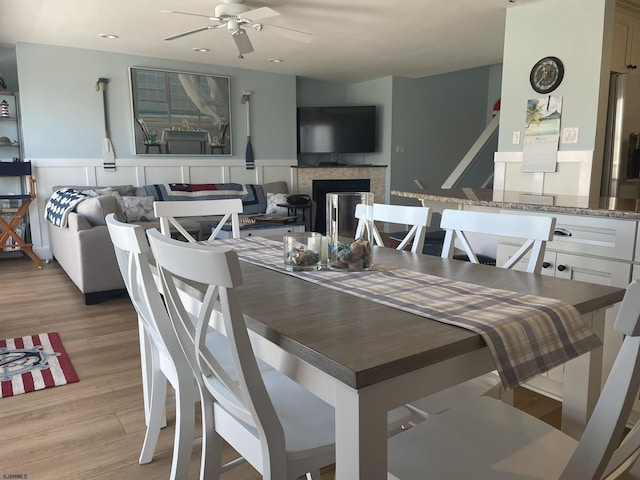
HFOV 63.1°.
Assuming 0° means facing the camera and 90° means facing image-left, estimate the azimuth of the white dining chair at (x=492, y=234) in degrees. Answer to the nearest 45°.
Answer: approximately 45°

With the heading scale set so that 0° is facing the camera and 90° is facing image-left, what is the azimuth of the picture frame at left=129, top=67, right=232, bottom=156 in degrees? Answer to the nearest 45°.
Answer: approximately 315°

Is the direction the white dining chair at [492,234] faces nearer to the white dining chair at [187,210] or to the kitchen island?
the white dining chair

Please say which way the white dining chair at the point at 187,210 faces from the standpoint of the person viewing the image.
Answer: facing the viewer

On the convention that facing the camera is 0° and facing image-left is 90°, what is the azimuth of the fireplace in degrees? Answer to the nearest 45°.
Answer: approximately 0°

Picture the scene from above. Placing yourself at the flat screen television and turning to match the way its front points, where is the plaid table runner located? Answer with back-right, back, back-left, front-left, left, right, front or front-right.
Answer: front

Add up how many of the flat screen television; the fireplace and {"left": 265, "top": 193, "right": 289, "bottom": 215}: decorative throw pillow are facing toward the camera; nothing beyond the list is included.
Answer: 3

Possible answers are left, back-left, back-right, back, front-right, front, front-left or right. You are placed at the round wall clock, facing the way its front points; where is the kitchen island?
front-left

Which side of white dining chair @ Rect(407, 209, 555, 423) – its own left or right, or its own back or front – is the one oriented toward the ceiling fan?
right

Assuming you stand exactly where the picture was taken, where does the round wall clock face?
facing the viewer and to the left of the viewer

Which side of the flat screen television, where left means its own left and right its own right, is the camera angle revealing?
front

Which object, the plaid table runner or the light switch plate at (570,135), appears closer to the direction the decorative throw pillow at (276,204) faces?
the plaid table runner

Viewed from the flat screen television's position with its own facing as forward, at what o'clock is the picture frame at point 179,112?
The picture frame is roughly at 2 o'clock from the flat screen television.

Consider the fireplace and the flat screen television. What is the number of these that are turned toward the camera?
2

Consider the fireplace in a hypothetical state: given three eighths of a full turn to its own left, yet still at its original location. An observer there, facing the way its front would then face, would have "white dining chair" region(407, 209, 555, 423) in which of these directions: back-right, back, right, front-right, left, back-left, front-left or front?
back-right

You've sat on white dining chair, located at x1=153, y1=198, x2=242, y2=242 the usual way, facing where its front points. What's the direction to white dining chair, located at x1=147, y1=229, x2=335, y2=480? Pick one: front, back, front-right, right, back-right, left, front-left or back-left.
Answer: front

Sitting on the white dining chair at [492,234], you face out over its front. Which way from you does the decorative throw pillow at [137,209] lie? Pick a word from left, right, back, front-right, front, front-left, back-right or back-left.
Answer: right

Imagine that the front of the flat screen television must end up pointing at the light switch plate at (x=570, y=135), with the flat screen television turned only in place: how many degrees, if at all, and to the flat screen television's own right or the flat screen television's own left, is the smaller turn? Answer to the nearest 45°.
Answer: approximately 45° to the flat screen television's own left
